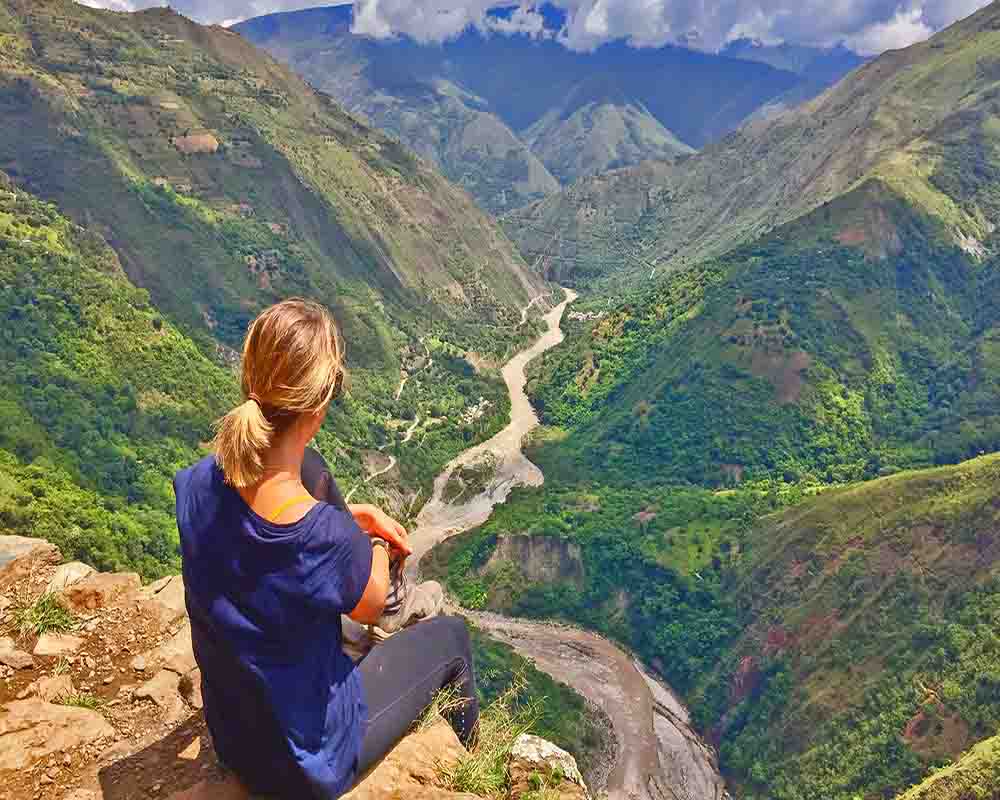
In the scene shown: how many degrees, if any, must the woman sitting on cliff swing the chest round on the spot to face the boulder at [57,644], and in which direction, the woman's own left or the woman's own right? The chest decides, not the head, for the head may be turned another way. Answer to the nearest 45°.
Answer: approximately 90° to the woman's own left

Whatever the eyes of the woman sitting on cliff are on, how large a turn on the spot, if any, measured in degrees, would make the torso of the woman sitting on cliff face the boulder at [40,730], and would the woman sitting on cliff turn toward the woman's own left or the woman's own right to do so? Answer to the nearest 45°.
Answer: approximately 90° to the woman's own left

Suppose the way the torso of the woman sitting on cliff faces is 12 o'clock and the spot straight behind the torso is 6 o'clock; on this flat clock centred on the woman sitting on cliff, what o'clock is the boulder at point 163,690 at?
The boulder is roughly at 10 o'clock from the woman sitting on cliff.

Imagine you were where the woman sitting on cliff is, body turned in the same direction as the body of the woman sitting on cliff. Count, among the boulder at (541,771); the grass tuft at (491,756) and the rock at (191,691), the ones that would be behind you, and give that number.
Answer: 0

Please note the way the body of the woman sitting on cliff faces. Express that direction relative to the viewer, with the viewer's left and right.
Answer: facing away from the viewer and to the right of the viewer

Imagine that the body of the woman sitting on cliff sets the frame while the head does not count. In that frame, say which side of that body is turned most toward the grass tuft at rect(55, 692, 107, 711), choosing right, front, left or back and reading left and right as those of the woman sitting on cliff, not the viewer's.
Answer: left

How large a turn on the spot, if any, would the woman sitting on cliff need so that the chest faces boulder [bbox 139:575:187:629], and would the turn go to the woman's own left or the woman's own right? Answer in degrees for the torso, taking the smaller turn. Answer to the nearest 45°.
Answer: approximately 45° to the woman's own left

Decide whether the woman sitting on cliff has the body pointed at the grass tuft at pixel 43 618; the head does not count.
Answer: no

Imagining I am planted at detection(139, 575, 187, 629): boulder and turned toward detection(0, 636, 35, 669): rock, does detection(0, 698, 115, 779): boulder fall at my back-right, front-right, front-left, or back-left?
front-left

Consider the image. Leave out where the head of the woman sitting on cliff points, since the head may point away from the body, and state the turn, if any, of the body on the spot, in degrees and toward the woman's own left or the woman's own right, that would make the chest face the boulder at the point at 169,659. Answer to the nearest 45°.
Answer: approximately 45° to the woman's own left

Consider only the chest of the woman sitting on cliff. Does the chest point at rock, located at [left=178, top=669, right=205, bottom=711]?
no
